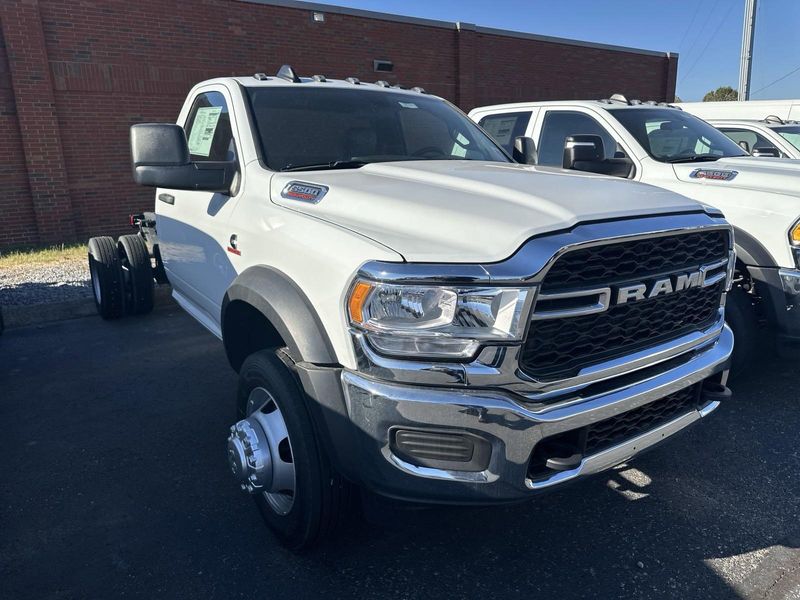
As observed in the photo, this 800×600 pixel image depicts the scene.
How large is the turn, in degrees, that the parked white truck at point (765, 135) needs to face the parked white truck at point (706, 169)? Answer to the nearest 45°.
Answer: approximately 45° to its right

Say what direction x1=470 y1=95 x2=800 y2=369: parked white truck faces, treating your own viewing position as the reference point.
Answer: facing the viewer and to the right of the viewer

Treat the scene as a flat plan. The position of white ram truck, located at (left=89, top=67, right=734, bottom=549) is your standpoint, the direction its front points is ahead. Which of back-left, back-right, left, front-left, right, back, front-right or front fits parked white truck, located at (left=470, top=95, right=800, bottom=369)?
left

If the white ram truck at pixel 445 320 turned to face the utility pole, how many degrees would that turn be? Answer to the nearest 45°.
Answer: approximately 90° to its left

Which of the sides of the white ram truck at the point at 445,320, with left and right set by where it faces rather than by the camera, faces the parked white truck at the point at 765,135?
left

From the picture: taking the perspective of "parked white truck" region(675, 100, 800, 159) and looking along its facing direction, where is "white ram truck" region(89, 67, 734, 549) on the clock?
The white ram truck is roughly at 2 o'clock from the parked white truck.

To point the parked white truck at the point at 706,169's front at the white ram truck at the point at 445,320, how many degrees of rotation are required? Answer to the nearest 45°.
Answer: approximately 45° to its right

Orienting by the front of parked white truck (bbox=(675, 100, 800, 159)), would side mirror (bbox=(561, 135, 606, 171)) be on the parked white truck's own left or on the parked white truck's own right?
on the parked white truck's own right
